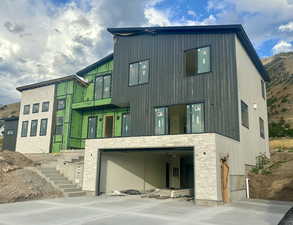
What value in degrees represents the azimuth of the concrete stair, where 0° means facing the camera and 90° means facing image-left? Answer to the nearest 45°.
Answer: approximately 315°
